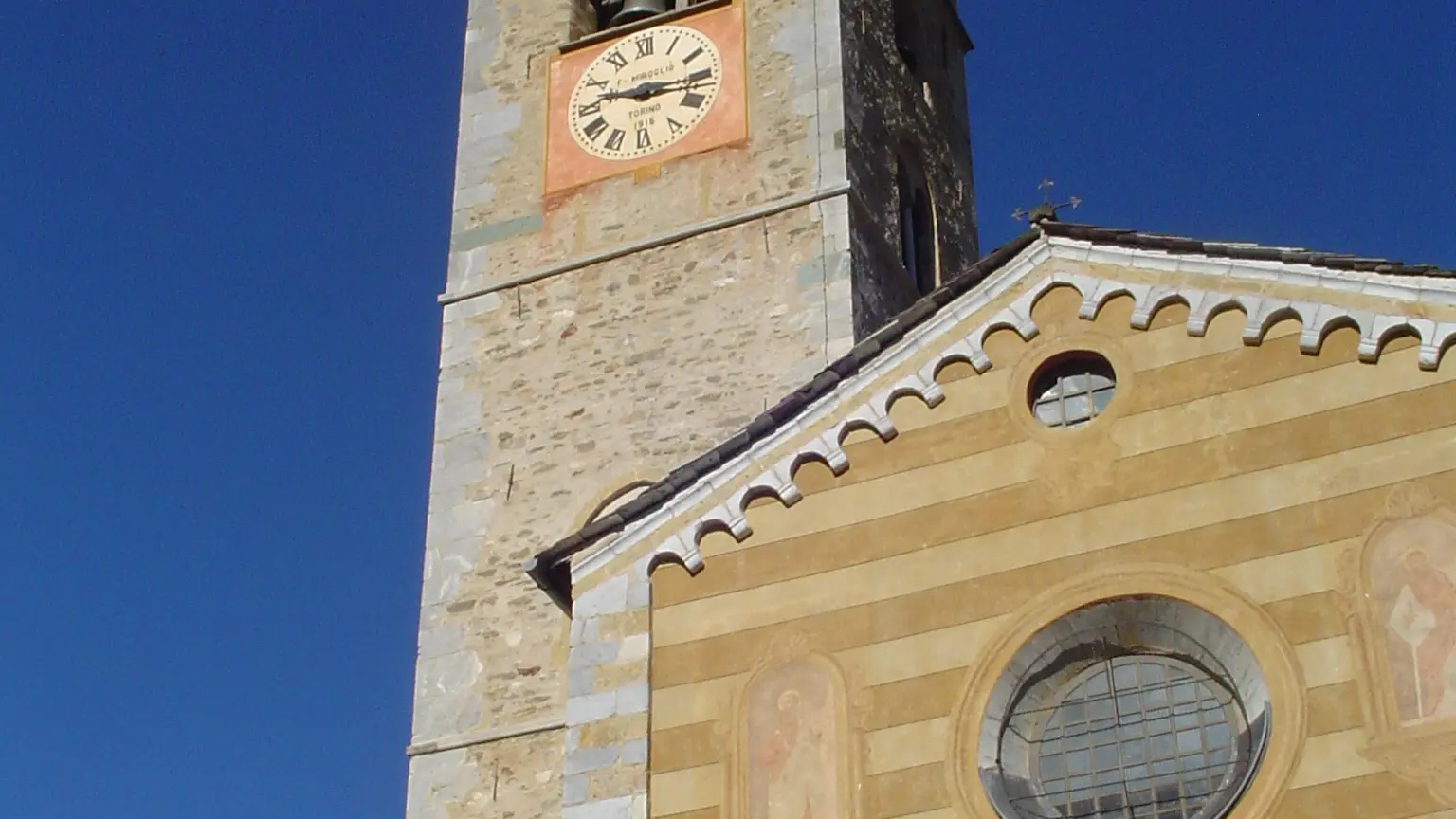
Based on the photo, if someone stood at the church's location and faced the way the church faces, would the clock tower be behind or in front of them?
behind

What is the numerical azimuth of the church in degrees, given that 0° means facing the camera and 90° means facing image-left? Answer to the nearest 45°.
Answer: approximately 0°
